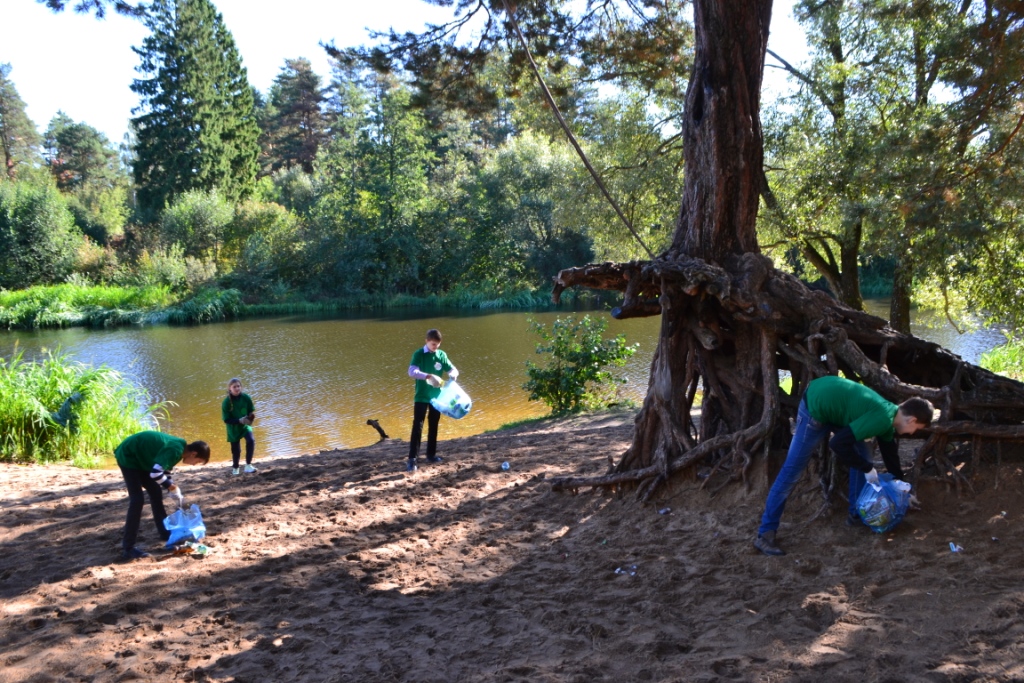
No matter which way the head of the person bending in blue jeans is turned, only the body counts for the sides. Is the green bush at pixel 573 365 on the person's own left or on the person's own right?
on the person's own left

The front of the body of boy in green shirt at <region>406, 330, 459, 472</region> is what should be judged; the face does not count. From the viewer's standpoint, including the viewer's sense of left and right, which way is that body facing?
facing the viewer and to the right of the viewer

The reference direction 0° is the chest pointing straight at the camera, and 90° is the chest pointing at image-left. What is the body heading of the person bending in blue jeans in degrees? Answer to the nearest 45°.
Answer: approximately 270°

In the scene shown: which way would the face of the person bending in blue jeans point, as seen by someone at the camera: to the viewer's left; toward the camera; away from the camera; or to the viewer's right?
to the viewer's right

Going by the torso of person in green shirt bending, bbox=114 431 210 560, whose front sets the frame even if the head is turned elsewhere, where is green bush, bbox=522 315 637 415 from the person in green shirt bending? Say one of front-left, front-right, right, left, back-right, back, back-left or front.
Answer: front-left

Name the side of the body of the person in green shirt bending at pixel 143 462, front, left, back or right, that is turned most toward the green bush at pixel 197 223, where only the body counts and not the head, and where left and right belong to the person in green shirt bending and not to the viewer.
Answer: left

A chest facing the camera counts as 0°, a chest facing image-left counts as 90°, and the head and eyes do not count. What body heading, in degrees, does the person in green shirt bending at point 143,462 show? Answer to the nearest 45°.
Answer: approximately 270°

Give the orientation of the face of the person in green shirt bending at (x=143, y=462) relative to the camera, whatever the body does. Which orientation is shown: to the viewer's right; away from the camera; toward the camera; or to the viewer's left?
to the viewer's right

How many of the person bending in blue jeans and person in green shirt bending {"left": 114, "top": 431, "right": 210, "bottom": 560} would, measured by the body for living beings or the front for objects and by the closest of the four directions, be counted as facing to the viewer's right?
2

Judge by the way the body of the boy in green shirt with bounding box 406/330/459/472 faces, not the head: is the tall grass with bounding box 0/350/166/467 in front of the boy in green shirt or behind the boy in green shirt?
behind

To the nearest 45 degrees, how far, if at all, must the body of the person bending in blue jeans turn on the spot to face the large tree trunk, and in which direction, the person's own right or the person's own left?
approximately 135° to the person's own left
